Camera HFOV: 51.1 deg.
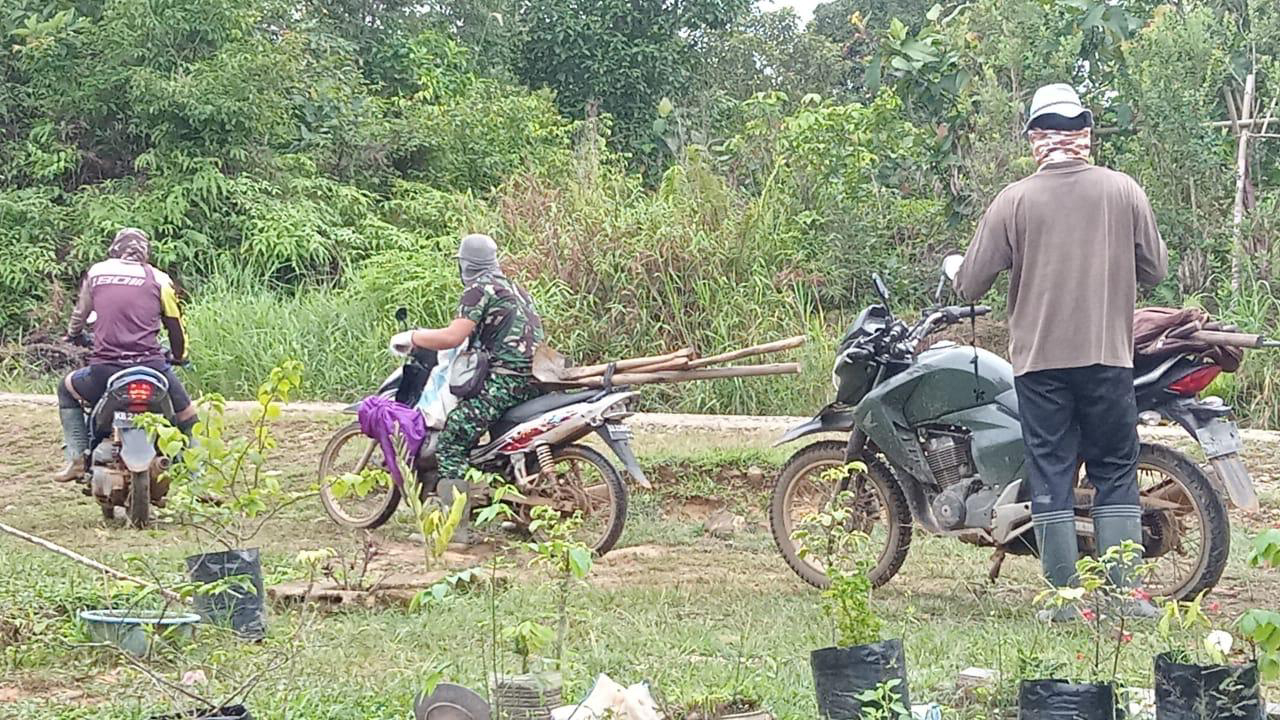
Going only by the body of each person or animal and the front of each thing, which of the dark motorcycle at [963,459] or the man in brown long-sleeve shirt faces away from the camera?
the man in brown long-sleeve shirt

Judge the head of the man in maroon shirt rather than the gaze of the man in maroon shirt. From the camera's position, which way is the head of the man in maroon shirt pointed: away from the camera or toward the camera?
away from the camera

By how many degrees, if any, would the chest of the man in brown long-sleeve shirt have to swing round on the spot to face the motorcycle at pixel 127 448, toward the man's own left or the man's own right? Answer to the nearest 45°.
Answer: approximately 90° to the man's own left

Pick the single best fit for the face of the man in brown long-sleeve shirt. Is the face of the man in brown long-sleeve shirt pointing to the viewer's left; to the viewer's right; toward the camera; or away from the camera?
away from the camera

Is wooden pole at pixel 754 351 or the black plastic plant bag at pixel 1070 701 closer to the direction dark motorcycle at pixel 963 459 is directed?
the wooden pole

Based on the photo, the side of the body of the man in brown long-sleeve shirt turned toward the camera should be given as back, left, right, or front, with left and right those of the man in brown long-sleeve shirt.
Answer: back

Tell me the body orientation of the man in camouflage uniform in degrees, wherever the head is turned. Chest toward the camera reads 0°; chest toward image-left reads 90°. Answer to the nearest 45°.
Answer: approximately 135°

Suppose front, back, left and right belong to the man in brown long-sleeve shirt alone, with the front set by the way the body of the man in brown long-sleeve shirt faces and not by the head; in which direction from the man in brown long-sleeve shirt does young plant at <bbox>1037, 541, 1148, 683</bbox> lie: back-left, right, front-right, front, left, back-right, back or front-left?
back

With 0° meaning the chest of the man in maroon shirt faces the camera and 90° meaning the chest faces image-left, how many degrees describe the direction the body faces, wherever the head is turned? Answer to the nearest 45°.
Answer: approximately 180°

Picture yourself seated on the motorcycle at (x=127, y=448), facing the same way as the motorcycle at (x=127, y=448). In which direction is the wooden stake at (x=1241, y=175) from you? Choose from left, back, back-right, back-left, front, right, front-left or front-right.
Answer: right

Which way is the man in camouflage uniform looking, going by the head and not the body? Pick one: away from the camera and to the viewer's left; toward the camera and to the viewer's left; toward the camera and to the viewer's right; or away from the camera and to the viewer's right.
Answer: away from the camera and to the viewer's left

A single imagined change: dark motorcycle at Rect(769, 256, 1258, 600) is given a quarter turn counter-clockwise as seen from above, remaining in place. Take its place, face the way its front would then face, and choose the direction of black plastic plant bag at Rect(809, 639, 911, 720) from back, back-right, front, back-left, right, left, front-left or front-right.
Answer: front

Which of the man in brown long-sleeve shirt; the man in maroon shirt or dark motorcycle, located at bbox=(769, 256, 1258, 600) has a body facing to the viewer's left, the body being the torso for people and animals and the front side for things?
the dark motorcycle

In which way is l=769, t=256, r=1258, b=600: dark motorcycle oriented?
to the viewer's left

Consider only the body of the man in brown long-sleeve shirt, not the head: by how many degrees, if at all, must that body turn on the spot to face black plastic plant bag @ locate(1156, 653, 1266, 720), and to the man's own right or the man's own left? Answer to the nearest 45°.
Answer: approximately 180°

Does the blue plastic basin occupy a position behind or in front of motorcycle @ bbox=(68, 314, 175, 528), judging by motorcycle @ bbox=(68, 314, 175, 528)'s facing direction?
behind

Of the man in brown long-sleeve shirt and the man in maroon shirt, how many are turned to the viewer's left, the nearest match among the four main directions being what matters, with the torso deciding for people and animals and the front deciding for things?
0

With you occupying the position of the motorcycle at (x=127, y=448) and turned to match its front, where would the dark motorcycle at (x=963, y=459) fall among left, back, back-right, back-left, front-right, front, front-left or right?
back-right

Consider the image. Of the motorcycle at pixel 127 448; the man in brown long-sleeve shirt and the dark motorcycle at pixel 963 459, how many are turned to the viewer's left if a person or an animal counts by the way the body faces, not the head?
1

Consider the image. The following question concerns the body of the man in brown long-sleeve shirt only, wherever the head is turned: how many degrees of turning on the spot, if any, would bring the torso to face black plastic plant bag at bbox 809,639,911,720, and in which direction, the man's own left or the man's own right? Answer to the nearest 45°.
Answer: approximately 180°

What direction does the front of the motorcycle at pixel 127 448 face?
away from the camera
